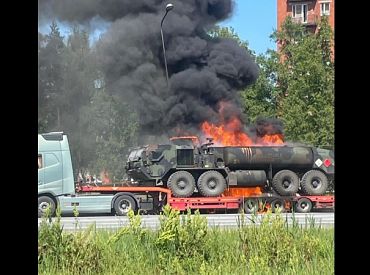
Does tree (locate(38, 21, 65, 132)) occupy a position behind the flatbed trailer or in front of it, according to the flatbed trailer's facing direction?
in front

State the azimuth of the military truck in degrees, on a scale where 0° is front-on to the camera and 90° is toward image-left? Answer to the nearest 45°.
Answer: approximately 90°

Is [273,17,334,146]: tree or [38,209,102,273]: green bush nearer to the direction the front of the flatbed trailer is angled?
the green bush

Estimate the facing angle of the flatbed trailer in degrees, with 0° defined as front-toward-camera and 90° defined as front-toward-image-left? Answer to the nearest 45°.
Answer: approximately 90°

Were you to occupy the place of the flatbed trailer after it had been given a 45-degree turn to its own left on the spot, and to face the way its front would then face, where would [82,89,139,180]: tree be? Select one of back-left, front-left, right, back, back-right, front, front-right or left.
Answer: right

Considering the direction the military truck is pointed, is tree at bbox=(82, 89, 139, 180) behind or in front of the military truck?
in front

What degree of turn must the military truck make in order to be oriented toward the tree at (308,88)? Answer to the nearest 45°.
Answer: approximately 135° to its right
